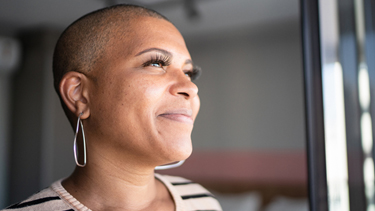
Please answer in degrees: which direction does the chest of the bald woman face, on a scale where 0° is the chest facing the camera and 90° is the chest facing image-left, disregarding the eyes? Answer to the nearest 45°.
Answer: approximately 315°
